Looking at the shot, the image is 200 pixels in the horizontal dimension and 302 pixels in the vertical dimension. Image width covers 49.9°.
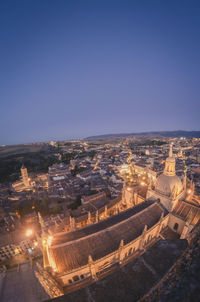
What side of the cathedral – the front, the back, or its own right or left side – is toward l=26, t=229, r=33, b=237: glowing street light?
front

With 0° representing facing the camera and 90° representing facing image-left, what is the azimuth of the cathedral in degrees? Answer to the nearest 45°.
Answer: approximately 45°
